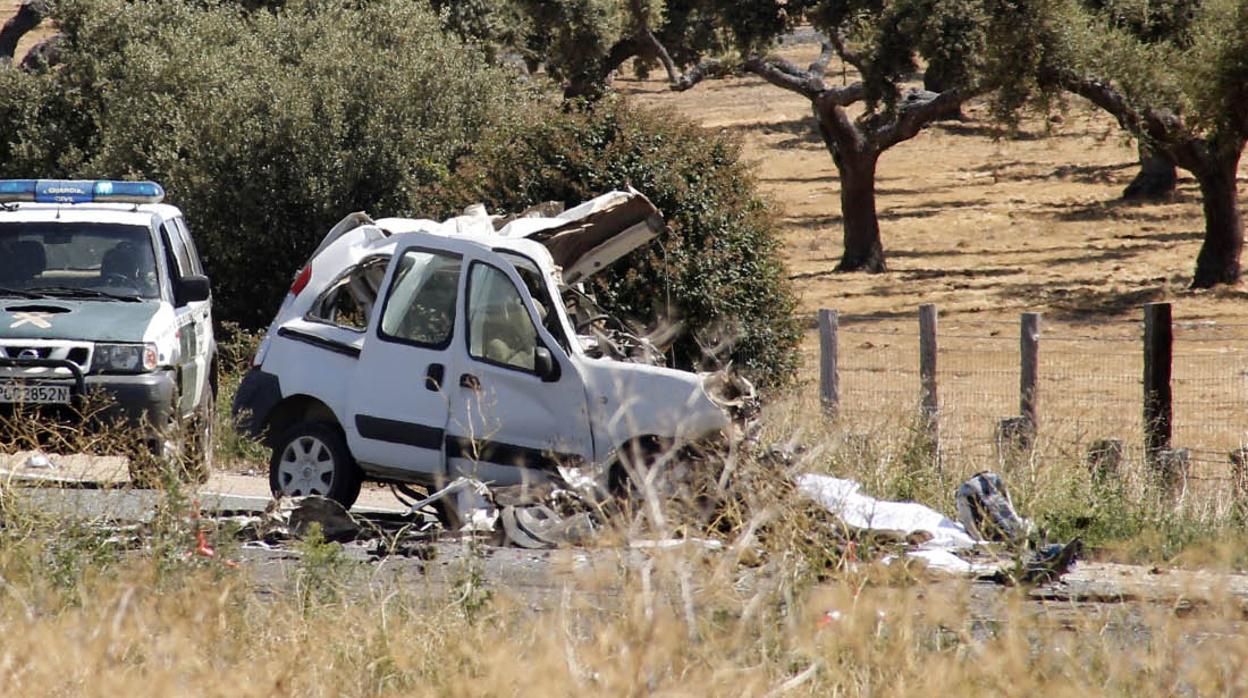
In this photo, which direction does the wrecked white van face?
to the viewer's right

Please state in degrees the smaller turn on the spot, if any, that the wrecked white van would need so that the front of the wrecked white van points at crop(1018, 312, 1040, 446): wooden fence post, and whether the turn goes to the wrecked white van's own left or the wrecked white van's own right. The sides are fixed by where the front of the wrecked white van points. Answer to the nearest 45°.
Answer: approximately 45° to the wrecked white van's own left

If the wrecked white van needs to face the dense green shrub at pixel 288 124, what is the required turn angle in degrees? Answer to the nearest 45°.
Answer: approximately 90° to its left

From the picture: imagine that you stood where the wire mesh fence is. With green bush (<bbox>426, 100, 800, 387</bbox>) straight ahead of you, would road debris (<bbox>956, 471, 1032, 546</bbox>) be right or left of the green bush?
left

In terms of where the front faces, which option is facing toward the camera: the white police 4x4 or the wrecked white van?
the white police 4x4

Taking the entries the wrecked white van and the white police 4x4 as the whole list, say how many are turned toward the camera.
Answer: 1

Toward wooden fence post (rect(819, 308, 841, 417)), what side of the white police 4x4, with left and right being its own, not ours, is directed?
left

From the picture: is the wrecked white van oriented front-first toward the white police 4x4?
no

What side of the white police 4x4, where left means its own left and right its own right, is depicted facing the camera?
front

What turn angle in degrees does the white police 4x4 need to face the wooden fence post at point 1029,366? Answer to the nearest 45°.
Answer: approximately 90° to its left

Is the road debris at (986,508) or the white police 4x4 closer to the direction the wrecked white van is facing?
the road debris

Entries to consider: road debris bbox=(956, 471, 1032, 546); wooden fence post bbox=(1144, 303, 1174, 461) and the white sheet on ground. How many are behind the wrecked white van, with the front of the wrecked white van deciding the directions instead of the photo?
0

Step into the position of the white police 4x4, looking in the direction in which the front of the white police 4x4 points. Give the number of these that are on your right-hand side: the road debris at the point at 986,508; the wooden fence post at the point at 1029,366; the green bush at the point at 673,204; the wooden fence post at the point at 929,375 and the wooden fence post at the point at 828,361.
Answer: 0

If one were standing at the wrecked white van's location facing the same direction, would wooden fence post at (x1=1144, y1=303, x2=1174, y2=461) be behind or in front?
in front

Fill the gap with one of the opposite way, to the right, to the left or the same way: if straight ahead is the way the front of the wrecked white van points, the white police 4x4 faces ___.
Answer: to the right

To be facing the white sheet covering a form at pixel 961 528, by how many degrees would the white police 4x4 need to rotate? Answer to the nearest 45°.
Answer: approximately 45° to its left
